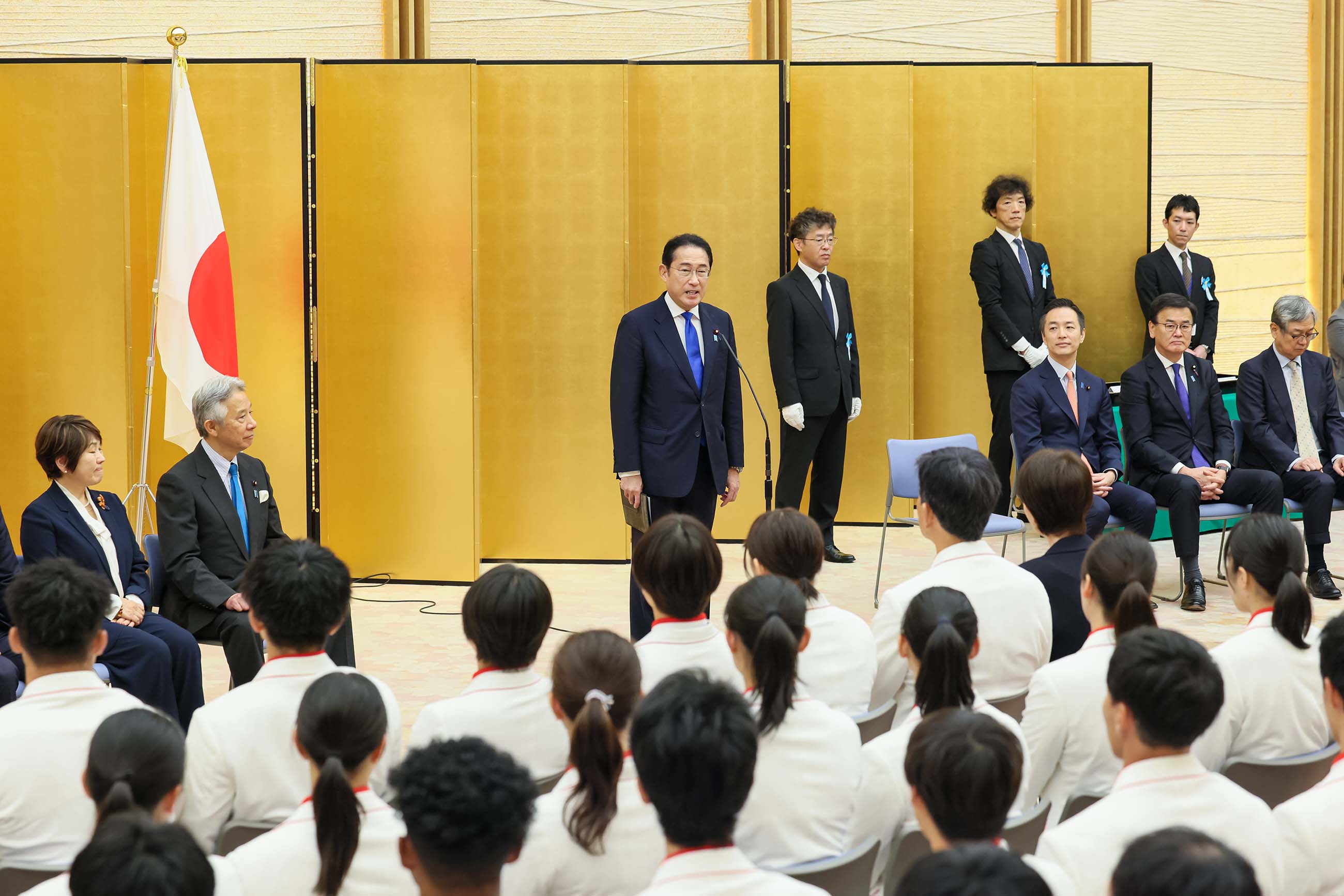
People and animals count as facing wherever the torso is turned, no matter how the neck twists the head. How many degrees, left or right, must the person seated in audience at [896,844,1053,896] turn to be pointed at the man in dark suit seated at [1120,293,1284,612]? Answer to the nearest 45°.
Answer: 0° — they already face them

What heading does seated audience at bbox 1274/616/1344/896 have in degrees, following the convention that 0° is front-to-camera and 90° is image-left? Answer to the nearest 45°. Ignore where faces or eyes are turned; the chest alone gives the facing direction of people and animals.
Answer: approximately 135°

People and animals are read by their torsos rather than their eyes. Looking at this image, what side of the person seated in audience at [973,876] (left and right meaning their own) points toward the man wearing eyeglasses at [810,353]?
front

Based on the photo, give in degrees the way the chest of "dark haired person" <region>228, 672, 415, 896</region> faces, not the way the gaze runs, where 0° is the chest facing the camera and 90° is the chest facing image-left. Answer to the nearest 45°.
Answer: approximately 180°

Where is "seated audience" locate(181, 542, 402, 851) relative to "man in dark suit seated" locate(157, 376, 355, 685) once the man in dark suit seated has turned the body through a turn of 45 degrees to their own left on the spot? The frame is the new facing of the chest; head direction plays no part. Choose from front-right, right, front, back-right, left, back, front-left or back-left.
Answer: right

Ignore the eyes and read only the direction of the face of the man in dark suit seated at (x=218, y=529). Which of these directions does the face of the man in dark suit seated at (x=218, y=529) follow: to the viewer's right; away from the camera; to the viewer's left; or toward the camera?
to the viewer's right

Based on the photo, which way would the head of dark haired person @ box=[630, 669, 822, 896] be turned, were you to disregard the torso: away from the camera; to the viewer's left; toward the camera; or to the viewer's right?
away from the camera

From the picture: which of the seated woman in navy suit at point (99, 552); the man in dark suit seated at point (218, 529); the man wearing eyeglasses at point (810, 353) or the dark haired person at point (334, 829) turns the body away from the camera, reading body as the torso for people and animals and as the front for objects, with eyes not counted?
the dark haired person

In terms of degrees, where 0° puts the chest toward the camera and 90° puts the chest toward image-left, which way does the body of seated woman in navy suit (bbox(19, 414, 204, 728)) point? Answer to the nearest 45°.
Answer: approximately 315°

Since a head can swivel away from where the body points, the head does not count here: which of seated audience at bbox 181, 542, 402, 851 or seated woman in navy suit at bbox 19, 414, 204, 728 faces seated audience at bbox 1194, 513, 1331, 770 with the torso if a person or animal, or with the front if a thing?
the seated woman in navy suit

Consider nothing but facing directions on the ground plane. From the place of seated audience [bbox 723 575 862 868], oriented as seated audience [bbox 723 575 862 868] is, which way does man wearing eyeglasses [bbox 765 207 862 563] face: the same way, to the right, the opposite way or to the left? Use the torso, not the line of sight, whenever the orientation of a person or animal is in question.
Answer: the opposite way

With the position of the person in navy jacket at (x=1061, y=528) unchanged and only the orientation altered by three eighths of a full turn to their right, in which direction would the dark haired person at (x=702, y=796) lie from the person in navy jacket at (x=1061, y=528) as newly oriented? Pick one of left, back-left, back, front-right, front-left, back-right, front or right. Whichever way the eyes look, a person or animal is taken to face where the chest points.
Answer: right

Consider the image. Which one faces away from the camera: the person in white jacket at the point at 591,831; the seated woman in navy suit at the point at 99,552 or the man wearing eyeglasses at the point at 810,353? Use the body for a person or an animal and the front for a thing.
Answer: the person in white jacket

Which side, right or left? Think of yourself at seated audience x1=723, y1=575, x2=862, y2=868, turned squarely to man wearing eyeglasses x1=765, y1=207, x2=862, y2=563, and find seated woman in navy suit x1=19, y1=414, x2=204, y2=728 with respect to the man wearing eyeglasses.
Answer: left

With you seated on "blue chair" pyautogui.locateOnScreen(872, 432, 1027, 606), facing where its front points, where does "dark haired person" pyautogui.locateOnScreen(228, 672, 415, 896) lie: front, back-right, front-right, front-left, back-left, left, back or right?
front-right

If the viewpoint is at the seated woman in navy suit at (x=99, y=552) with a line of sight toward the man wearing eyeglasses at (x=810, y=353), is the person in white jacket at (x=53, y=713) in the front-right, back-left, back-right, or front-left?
back-right
